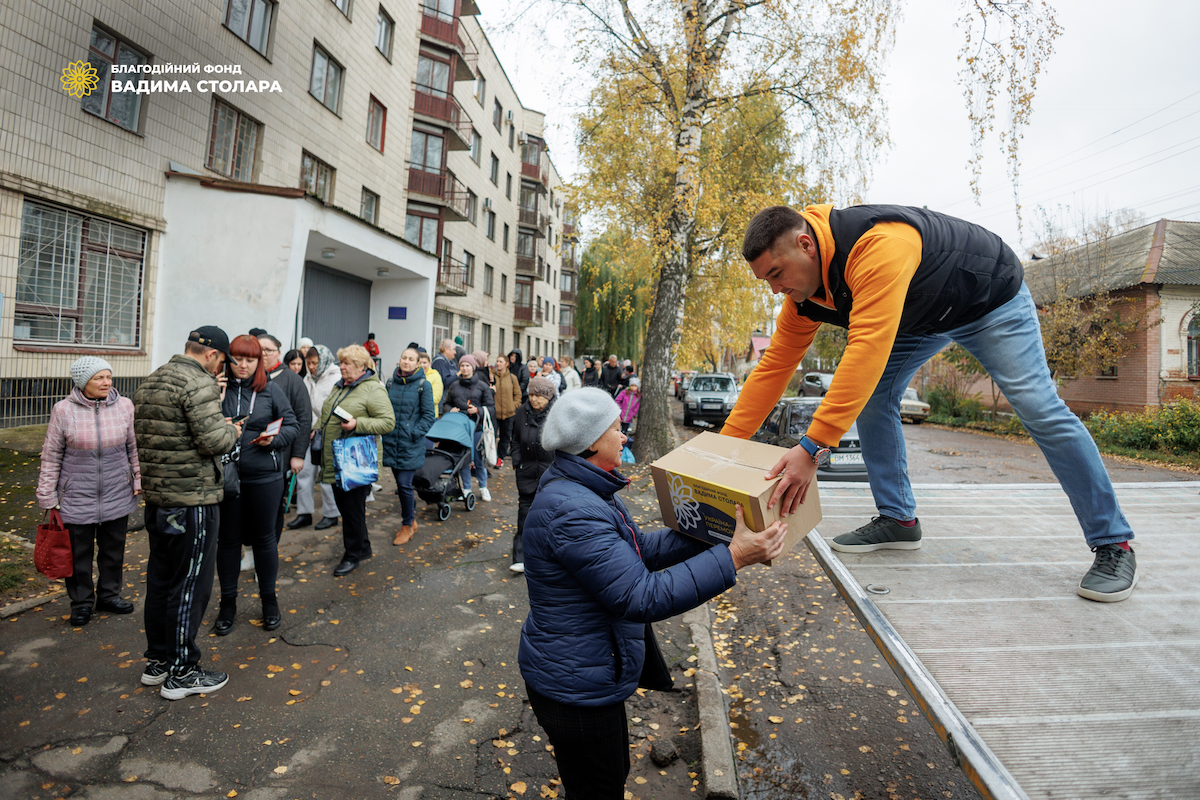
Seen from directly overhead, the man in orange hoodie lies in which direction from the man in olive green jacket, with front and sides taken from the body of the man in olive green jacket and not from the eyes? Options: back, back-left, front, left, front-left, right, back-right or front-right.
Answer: right

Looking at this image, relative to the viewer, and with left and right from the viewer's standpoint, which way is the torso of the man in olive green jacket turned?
facing away from the viewer and to the right of the viewer

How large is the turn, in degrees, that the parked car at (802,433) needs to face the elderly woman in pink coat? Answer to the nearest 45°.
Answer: approximately 90° to its right

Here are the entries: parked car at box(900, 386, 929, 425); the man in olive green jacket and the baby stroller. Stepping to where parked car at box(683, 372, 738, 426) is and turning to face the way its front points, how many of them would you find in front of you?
2

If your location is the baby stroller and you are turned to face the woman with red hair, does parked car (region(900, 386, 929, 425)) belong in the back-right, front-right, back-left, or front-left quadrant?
back-left

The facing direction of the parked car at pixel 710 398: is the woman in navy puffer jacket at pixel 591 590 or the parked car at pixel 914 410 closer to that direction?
the woman in navy puffer jacket

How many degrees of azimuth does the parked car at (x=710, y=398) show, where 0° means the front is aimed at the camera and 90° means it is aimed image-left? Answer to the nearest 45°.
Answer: approximately 0°

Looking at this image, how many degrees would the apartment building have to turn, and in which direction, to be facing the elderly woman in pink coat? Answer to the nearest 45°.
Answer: approximately 45° to its right

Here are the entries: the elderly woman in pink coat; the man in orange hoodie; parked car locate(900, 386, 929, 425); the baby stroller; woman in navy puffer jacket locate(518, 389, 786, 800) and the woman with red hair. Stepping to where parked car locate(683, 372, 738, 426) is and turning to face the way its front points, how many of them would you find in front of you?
5

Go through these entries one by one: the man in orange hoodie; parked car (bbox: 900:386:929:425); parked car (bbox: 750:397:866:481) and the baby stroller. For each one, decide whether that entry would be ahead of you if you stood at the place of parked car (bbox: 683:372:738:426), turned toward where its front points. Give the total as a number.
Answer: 3

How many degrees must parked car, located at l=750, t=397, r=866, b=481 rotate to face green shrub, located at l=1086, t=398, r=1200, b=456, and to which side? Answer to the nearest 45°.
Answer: approximately 90° to its left

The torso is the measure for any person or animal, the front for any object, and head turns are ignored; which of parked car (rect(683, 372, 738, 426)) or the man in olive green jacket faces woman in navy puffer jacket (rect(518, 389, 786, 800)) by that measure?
the parked car

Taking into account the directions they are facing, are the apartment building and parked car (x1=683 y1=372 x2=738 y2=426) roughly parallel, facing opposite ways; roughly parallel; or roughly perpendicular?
roughly perpendicular

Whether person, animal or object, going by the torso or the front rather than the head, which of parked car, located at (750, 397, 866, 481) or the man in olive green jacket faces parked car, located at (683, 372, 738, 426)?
the man in olive green jacket

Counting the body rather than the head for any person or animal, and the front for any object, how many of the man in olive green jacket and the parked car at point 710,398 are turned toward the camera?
1

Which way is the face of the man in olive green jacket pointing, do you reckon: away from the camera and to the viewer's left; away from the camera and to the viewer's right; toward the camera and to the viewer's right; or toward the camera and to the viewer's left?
away from the camera and to the viewer's right
